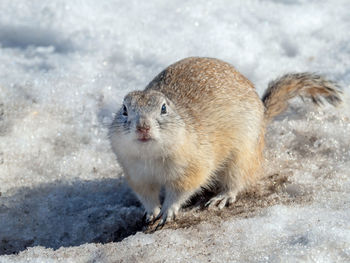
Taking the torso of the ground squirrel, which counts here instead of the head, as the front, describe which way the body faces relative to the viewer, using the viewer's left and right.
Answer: facing the viewer and to the left of the viewer
